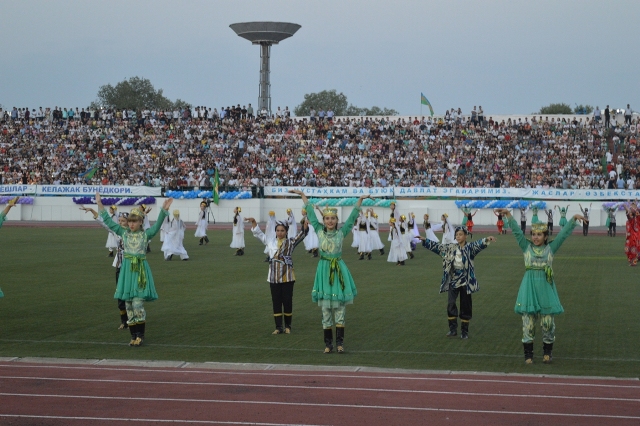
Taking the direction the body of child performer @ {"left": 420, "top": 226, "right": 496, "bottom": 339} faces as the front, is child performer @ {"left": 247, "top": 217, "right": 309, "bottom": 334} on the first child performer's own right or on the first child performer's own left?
on the first child performer's own right

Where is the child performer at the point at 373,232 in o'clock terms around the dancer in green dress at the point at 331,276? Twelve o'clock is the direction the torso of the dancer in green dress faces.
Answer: The child performer is roughly at 6 o'clock from the dancer in green dress.

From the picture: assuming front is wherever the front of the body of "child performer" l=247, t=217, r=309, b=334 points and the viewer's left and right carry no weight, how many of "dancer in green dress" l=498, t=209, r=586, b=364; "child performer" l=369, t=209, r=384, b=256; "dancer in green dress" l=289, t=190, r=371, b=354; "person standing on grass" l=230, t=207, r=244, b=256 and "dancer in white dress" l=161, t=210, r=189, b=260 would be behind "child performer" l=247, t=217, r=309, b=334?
3

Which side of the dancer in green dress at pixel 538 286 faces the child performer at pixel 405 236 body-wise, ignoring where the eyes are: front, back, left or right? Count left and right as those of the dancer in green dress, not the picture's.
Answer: back

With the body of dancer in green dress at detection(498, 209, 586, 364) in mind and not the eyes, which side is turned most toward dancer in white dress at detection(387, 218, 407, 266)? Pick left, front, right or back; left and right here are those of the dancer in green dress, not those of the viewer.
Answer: back

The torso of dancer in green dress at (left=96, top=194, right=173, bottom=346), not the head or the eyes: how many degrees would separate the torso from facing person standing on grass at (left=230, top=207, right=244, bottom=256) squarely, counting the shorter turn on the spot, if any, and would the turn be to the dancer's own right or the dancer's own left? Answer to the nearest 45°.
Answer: approximately 180°
